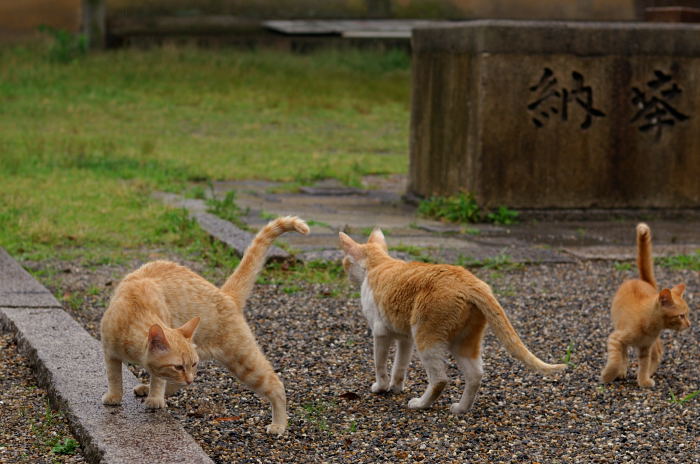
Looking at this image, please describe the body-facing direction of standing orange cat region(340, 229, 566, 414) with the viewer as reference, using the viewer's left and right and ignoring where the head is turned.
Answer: facing away from the viewer and to the left of the viewer

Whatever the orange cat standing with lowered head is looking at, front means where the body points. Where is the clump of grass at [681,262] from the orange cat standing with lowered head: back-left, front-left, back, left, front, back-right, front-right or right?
back-right

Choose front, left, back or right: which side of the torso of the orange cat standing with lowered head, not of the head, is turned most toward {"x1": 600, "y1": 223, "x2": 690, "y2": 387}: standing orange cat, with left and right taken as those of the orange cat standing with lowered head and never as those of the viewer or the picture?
back

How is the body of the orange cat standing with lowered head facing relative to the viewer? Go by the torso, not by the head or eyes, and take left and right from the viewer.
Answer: facing to the left of the viewer

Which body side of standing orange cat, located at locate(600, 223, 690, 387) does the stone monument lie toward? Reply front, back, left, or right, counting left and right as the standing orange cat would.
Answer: back

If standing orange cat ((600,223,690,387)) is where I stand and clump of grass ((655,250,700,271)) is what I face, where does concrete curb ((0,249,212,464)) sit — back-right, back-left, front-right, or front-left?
back-left

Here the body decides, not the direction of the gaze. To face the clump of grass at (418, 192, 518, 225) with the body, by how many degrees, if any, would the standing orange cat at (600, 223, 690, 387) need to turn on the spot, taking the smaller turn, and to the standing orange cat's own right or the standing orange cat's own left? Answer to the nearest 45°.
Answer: approximately 180°

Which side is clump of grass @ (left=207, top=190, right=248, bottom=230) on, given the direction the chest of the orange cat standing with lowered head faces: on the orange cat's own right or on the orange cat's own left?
on the orange cat's own right
